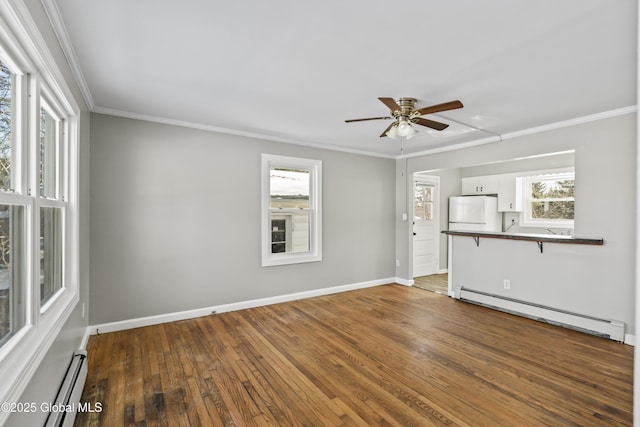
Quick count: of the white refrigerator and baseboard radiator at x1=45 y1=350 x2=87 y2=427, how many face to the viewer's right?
1

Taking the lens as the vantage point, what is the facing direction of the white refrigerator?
facing the viewer and to the left of the viewer

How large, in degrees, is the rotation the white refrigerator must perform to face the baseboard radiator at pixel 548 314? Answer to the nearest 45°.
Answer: approximately 45° to its left

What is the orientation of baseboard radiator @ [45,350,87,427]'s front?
to the viewer's right

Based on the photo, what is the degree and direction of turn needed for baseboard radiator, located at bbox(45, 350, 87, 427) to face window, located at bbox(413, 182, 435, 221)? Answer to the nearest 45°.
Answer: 0° — it already faces it

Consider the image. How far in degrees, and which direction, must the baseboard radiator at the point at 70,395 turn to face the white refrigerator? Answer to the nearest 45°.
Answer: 0° — it already faces it

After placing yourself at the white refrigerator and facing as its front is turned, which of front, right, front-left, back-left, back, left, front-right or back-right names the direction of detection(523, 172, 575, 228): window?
back-left

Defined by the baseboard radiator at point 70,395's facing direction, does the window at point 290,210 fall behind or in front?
in front
